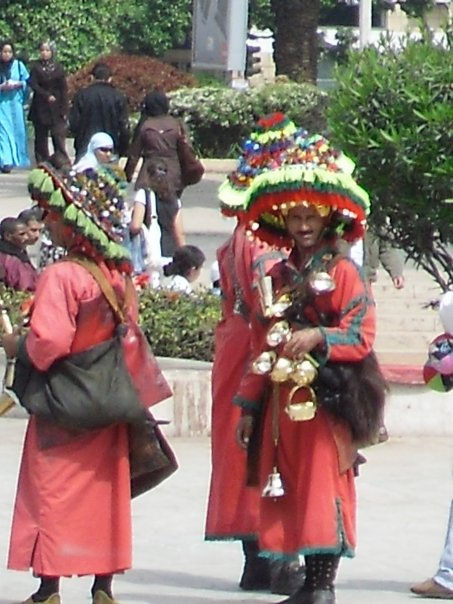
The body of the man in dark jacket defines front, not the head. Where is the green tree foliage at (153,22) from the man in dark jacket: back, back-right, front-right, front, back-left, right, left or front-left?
front

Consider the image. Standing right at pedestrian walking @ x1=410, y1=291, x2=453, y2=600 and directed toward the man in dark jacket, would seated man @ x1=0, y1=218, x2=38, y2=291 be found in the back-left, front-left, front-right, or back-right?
front-left

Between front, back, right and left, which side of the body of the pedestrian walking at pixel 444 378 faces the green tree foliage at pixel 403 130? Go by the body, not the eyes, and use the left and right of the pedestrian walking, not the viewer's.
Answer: right

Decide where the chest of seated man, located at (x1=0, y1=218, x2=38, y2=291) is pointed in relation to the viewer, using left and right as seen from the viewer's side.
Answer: facing the viewer and to the right of the viewer

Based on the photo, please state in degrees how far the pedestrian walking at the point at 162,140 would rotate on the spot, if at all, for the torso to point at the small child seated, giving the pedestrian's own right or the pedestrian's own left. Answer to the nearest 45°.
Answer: approximately 180°

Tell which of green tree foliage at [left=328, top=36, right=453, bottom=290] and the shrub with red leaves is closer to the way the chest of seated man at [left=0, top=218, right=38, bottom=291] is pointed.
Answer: the green tree foliage

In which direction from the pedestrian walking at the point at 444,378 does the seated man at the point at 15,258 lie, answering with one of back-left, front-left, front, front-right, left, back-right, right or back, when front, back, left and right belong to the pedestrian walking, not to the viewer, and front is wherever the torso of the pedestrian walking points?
front-right

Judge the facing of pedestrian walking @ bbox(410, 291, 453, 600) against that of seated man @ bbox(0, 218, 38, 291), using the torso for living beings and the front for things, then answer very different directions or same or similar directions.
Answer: very different directions

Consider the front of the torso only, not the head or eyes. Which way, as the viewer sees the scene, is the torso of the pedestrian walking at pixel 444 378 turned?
to the viewer's left

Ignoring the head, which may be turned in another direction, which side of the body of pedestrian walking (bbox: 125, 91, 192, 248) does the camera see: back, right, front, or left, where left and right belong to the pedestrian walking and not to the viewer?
back

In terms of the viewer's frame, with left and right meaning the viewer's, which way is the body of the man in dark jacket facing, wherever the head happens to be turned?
facing away from the viewer

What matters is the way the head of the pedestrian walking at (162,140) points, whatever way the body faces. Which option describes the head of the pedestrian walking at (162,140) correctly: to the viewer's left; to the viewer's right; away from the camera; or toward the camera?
away from the camera

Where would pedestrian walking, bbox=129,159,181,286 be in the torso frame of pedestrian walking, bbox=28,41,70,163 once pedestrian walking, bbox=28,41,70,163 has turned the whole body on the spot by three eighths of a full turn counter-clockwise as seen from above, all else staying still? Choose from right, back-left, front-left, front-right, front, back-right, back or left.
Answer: back-right

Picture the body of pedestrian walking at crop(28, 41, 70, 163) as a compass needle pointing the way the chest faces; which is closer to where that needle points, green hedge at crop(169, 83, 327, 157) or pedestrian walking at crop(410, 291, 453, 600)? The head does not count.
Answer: the pedestrian walking

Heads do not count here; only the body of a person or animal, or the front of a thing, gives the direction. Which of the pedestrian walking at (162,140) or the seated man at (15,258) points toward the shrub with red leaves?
the pedestrian walking

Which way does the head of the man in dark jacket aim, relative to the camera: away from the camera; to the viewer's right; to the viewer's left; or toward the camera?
away from the camera

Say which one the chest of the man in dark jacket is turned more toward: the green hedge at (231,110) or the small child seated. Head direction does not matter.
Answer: the green hedge

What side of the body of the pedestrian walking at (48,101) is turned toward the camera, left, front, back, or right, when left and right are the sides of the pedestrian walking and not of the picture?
front

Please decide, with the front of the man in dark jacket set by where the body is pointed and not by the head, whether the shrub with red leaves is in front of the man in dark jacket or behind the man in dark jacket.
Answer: in front

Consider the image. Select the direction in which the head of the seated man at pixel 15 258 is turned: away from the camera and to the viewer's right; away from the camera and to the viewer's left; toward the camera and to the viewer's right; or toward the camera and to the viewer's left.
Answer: toward the camera and to the viewer's right

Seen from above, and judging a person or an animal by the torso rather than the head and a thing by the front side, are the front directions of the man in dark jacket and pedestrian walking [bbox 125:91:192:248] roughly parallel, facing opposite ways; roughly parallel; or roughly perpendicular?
roughly parallel
